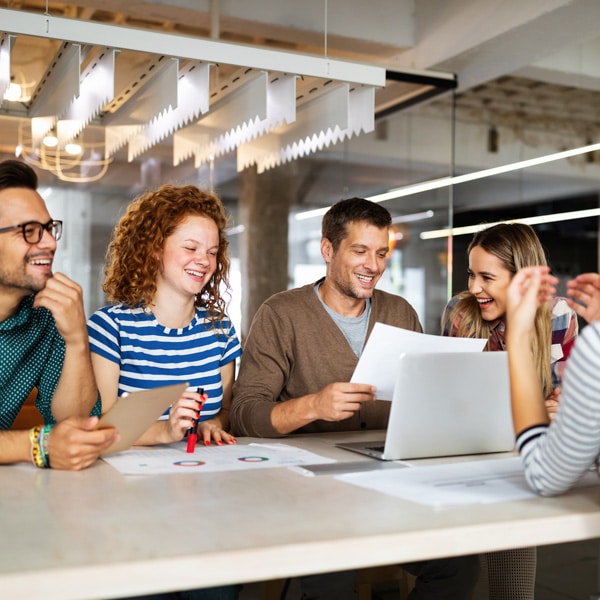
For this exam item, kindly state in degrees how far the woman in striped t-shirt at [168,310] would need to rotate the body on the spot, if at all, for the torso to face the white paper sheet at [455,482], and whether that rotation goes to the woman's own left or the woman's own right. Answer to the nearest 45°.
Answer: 0° — they already face it

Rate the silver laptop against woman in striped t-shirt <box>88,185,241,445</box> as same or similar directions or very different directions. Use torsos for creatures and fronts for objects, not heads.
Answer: very different directions

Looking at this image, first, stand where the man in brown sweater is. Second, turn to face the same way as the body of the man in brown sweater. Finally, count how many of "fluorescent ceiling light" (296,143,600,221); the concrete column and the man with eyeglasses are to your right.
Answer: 1

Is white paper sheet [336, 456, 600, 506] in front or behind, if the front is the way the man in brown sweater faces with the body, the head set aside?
in front

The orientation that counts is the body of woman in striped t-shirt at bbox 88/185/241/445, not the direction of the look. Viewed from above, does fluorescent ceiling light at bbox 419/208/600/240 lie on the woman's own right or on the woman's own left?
on the woman's own left

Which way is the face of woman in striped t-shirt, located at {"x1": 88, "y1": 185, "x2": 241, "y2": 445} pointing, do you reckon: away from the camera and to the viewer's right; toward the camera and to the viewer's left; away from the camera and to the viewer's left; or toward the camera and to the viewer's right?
toward the camera and to the viewer's right

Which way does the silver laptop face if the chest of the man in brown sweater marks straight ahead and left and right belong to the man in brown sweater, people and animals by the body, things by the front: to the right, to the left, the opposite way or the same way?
the opposite way

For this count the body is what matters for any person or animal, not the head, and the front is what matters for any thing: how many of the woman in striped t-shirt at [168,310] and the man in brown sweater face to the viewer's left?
0

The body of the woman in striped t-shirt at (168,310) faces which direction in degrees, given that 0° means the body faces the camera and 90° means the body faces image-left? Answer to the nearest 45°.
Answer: approximately 315°

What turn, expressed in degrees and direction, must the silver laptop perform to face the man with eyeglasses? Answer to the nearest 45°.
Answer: approximately 45° to its left

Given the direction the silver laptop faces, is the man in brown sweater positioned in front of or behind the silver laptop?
in front

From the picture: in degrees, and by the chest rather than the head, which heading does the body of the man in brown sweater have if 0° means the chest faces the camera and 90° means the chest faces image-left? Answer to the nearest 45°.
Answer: approximately 315°
